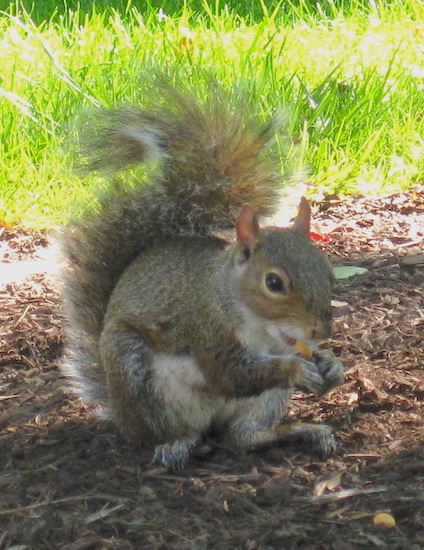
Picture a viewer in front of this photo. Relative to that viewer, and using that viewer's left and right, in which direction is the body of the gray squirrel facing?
facing the viewer and to the right of the viewer
